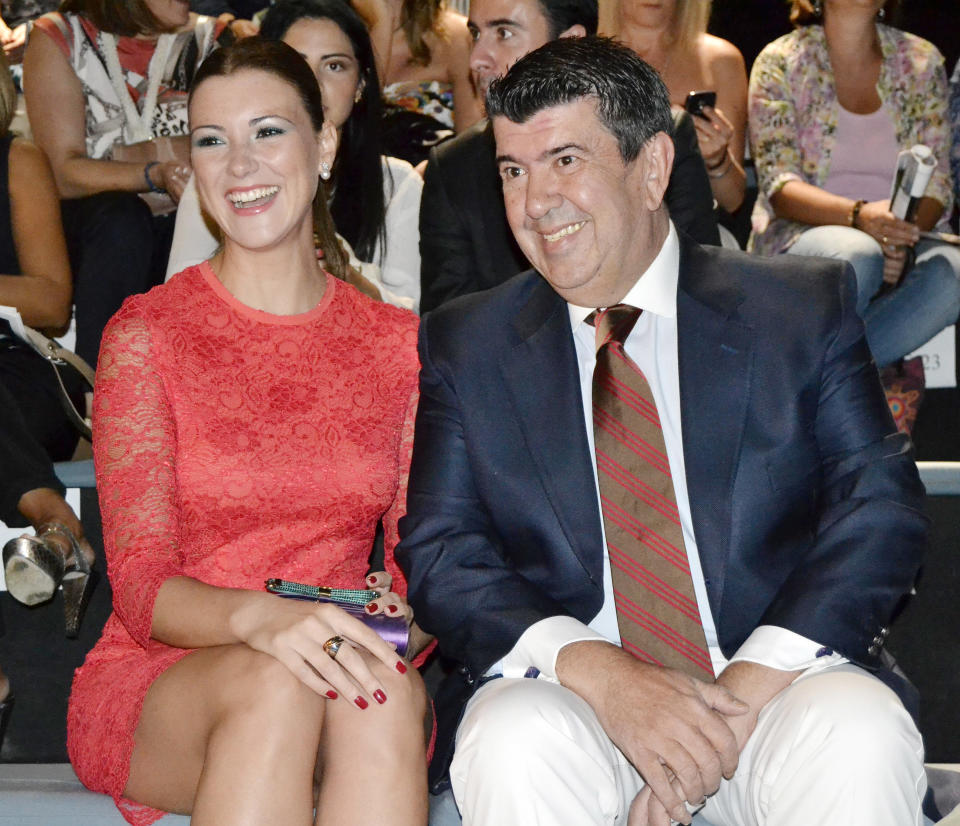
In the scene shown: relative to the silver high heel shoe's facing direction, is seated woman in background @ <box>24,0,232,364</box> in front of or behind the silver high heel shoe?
behind

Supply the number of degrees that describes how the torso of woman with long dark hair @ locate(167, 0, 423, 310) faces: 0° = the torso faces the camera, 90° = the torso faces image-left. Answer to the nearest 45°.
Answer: approximately 0°

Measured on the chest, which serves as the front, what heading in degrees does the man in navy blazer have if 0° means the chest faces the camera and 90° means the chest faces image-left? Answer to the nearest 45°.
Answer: approximately 0°

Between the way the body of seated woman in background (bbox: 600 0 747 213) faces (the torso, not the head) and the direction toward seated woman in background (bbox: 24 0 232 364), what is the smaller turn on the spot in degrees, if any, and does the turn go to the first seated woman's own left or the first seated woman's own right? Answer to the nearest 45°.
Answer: approximately 90° to the first seated woman's own right

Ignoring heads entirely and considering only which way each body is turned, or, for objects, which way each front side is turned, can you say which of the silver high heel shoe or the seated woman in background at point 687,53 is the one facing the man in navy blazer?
the seated woman in background

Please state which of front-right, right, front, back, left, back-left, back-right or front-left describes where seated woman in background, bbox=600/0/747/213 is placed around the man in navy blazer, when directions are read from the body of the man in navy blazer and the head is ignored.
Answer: back

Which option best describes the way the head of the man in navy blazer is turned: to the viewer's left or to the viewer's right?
to the viewer's left

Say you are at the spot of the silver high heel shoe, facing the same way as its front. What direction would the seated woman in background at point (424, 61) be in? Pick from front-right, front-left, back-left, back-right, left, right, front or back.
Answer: back

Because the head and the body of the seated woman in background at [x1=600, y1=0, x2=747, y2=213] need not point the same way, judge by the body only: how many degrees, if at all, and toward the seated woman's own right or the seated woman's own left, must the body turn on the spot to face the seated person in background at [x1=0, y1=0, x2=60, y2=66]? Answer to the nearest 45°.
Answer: approximately 90° to the seated woman's own right

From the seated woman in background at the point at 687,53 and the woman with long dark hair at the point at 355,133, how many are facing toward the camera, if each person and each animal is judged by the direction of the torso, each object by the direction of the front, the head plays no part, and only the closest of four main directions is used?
2
